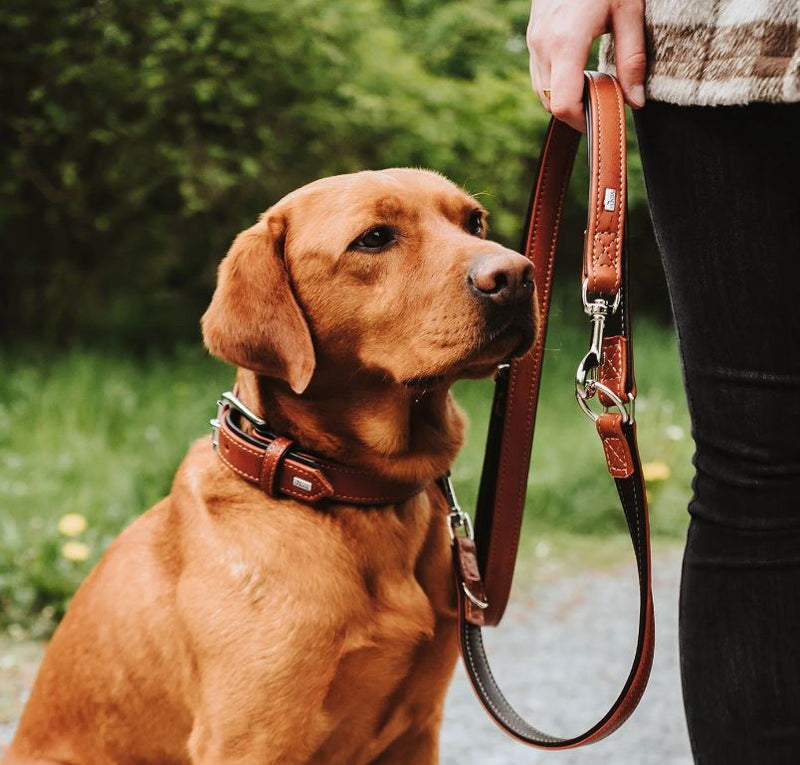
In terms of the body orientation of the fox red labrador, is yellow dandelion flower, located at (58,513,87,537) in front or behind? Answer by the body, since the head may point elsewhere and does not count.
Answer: behind

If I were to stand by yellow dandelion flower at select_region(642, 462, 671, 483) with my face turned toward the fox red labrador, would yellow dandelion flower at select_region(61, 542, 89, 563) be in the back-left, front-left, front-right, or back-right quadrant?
front-right

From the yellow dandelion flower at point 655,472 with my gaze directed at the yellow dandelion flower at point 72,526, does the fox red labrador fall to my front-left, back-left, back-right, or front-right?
front-left

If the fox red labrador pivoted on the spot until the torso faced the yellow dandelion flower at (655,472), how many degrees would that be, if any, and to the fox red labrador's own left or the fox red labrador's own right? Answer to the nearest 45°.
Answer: approximately 90° to the fox red labrador's own left

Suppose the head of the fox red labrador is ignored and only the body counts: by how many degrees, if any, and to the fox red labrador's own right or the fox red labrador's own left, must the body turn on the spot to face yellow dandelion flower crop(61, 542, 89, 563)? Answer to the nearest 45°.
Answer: approximately 180°

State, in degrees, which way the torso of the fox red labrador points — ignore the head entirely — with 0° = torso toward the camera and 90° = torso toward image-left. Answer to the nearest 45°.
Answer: approximately 315°
